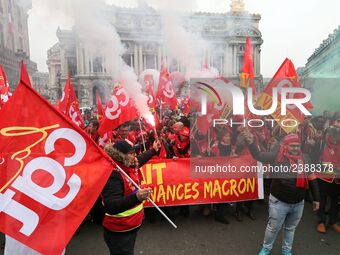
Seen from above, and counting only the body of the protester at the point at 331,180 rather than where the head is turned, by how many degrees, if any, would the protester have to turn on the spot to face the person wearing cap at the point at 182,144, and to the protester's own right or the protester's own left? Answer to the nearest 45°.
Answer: approximately 90° to the protester's own right

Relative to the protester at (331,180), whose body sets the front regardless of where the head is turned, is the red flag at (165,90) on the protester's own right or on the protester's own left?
on the protester's own right

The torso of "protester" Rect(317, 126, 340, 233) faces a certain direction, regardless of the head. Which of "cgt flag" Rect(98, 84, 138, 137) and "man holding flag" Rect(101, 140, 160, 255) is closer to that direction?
the man holding flag

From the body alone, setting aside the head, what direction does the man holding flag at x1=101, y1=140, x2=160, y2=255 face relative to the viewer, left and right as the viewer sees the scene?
facing to the right of the viewer

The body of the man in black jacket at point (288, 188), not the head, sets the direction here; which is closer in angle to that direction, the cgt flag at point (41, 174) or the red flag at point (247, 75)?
the cgt flag

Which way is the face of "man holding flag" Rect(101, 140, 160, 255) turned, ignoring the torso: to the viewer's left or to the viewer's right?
to the viewer's right

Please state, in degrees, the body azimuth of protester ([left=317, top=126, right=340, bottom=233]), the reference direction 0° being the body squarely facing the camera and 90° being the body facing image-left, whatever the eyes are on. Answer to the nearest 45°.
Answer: approximately 0°

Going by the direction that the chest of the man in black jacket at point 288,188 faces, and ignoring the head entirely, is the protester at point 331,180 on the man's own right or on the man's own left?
on the man's own left

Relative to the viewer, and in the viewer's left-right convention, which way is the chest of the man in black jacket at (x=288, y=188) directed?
facing the viewer and to the right of the viewer

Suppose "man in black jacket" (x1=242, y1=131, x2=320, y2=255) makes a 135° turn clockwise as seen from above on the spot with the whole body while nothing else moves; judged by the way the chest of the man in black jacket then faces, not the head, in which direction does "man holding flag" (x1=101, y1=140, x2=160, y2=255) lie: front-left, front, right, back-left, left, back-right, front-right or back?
front-left

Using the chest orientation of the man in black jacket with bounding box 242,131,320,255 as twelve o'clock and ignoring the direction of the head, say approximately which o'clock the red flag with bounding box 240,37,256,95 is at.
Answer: The red flag is roughly at 7 o'clock from the man in black jacket.

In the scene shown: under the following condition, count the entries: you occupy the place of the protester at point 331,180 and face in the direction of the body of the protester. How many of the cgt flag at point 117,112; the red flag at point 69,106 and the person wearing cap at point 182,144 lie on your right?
3

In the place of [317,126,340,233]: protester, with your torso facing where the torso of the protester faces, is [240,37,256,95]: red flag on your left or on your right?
on your right
